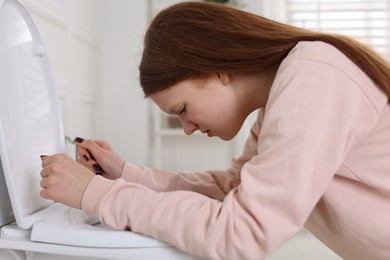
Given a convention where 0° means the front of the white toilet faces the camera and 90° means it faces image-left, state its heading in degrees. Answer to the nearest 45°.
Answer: approximately 270°
